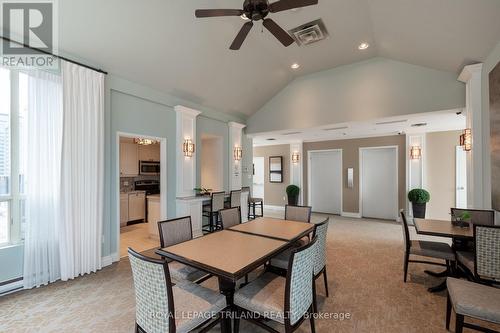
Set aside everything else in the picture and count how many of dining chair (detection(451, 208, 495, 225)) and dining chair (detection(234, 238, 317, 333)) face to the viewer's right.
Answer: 0

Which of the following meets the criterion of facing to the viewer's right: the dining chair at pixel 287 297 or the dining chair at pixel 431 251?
the dining chair at pixel 431 251

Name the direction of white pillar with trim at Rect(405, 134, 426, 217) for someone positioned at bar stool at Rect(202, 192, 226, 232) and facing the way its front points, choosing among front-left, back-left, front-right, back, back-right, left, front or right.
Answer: back-right

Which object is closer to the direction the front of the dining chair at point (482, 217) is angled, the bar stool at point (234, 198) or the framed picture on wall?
the bar stool

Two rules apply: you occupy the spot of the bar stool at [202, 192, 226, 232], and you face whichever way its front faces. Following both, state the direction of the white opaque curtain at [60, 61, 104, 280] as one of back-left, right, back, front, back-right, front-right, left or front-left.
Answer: left

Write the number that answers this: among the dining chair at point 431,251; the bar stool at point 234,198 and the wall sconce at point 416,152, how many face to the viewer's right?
1

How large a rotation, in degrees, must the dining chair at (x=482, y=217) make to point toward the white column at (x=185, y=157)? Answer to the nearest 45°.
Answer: approximately 90° to its right

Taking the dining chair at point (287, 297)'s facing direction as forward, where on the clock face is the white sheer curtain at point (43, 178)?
The white sheer curtain is roughly at 11 o'clock from the dining chair.

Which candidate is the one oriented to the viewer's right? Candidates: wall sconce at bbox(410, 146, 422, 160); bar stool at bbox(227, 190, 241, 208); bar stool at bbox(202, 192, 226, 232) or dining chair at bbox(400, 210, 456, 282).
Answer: dining chair at bbox(400, 210, 456, 282)

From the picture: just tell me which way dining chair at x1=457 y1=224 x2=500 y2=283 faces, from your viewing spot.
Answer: facing away from the viewer and to the left of the viewer

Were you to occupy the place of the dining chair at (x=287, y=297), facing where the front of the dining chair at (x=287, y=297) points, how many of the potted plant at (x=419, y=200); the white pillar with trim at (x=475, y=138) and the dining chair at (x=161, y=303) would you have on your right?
2

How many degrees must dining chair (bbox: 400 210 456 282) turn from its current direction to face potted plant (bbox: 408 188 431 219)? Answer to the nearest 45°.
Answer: approximately 90° to its left

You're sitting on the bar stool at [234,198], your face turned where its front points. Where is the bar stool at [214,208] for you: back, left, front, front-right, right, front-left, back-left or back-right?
left

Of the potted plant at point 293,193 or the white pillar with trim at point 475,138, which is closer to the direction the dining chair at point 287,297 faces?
the potted plant

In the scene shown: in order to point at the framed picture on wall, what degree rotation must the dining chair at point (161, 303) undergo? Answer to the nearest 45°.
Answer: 0° — it already faces it

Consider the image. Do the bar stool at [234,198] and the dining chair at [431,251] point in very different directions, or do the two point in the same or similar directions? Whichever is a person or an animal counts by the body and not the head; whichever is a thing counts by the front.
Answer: very different directions

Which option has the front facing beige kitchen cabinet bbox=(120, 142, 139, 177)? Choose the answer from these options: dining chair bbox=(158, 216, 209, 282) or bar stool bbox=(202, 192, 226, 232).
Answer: bar stool bbox=(202, 192, 226, 232)

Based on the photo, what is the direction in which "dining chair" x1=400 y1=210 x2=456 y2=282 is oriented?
to the viewer's right
